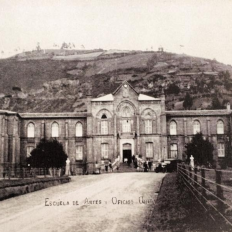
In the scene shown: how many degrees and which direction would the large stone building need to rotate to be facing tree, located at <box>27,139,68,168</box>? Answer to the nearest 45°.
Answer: approximately 45° to its right

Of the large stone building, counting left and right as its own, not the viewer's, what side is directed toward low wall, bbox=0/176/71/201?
front

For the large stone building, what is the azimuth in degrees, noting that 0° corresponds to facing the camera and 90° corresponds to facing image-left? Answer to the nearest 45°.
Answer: approximately 0°

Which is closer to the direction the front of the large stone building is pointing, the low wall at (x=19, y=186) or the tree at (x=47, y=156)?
the low wall

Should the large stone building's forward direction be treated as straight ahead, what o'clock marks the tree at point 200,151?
The tree is roughly at 10 o'clock from the large stone building.

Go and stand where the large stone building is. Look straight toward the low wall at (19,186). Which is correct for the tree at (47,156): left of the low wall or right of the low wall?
right
